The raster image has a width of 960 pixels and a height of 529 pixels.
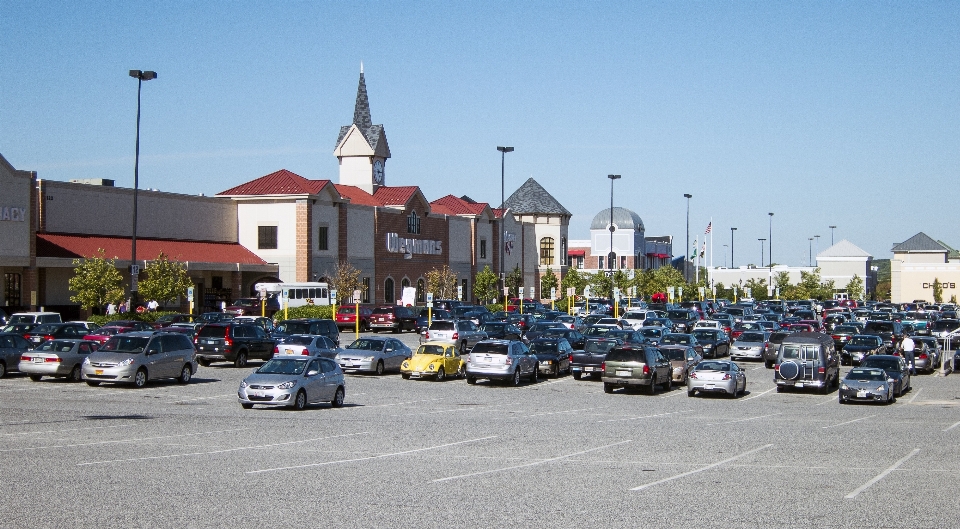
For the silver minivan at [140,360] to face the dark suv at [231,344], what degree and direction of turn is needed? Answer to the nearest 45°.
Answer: approximately 180°

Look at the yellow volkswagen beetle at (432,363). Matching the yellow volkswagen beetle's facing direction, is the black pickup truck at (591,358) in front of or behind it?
behind

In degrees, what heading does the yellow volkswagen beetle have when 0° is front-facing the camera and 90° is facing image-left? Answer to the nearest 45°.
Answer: approximately 45°

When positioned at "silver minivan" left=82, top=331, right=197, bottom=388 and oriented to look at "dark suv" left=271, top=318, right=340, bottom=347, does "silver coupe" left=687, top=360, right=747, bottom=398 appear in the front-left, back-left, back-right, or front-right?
front-right

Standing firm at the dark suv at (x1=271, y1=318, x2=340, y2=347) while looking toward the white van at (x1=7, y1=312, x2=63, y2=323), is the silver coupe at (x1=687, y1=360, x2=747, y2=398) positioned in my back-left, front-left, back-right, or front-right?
back-left

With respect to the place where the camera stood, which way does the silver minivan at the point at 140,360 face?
facing the viewer and to the left of the viewer
